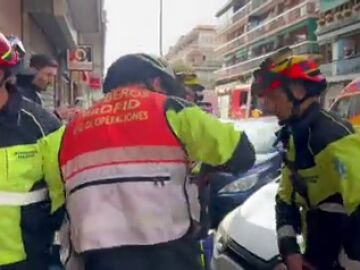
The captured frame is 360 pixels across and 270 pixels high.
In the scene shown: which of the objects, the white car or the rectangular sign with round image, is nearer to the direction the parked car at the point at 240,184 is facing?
the white car

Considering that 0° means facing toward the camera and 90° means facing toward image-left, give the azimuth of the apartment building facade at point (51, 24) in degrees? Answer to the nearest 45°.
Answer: approximately 315°

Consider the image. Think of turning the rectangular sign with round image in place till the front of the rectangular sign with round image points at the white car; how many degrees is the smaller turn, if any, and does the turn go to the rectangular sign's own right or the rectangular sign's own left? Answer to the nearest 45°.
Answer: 0° — it already faces it

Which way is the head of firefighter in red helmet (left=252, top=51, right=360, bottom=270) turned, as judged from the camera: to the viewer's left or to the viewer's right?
to the viewer's left

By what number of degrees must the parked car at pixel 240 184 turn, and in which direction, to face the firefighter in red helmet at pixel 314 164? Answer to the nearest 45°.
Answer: approximately 45° to its left

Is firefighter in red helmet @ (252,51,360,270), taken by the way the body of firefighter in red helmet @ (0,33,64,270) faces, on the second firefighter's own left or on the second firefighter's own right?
on the second firefighter's own left
